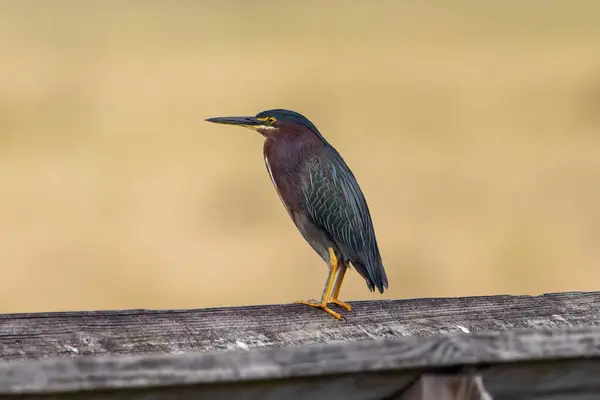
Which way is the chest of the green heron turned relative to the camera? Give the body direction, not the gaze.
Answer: to the viewer's left
